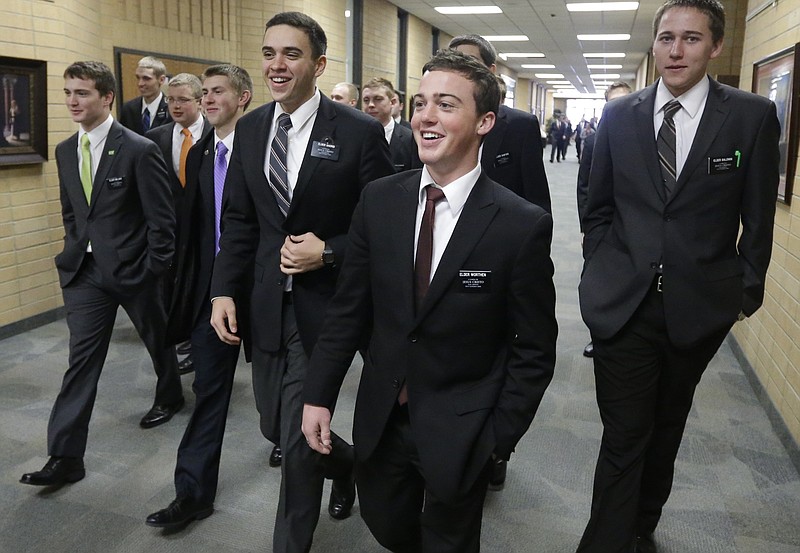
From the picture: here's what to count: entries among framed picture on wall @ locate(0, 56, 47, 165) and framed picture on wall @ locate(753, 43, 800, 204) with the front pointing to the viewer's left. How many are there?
1

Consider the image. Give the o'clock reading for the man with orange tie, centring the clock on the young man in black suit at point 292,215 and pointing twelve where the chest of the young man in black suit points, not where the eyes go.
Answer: The man with orange tie is roughly at 4 o'clock from the young man in black suit.

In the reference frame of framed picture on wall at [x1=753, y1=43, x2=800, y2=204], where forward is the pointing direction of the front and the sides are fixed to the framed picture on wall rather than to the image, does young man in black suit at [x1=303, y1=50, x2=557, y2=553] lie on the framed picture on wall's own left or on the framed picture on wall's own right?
on the framed picture on wall's own left

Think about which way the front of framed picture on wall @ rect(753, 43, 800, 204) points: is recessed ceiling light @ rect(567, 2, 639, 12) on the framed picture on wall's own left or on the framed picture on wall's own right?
on the framed picture on wall's own right

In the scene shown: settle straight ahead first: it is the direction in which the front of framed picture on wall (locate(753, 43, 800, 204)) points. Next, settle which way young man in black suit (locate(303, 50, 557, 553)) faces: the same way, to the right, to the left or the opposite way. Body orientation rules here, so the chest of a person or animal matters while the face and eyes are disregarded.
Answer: to the left

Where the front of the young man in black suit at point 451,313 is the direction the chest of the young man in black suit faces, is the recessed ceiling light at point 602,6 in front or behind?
behind

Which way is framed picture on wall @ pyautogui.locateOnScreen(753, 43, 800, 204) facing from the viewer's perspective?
to the viewer's left

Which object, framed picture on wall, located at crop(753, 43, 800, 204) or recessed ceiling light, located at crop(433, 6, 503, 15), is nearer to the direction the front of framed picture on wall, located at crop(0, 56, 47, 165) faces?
the framed picture on wall

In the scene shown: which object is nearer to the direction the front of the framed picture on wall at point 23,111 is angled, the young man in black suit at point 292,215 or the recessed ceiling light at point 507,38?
the young man in black suit

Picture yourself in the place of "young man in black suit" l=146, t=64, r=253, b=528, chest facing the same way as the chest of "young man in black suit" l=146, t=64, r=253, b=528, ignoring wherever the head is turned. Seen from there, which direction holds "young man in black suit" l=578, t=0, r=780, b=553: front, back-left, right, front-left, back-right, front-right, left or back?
left

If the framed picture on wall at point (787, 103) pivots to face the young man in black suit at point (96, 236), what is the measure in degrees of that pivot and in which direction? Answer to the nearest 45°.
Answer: approximately 45° to its left
